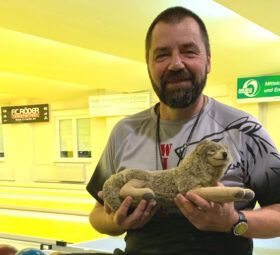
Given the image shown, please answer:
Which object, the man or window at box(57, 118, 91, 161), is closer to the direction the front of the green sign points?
the man

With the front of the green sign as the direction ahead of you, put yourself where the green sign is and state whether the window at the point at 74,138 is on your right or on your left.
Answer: on your right

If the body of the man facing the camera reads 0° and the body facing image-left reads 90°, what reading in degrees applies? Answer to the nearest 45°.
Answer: approximately 0°

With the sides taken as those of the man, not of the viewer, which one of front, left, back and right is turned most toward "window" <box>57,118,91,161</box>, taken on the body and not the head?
back

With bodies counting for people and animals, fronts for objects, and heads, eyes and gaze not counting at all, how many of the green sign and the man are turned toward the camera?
2

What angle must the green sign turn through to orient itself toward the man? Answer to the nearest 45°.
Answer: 0° — it already faces them

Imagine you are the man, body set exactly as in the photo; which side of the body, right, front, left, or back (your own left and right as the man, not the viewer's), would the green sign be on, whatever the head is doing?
back
